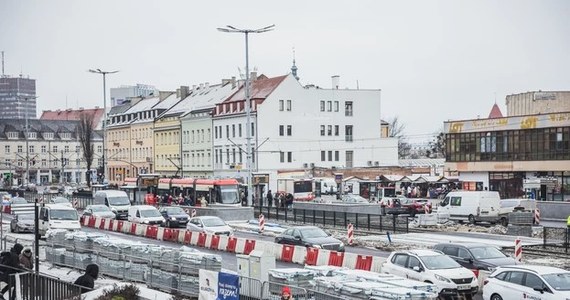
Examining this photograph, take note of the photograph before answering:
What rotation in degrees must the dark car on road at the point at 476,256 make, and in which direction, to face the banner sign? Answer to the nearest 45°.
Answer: approximately 90° to its right

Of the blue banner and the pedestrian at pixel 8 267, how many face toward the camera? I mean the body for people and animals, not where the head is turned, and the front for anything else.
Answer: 1

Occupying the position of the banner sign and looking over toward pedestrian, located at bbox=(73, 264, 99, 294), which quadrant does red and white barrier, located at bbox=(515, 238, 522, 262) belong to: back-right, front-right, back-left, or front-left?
back-right

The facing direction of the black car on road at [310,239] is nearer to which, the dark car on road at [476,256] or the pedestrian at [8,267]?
the dark car on road

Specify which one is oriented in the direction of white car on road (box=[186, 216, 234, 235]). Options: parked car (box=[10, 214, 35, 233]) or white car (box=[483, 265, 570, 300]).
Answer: parked car (box=[10, 214, 35, 233])

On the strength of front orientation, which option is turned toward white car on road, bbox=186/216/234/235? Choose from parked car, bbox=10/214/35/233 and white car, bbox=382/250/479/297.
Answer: parked car, bbox=10/214/35/233

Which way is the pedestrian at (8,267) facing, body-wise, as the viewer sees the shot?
to the viewer's right

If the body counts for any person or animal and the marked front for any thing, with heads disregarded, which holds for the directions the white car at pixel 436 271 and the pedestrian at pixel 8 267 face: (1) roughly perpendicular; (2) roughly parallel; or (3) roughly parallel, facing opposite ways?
roughly perpendicular
